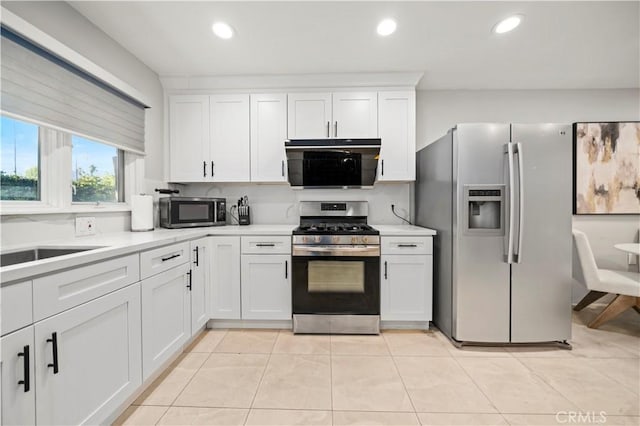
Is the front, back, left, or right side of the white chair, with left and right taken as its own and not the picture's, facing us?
right

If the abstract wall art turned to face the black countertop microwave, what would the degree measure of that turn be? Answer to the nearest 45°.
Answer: approximately 45° to its right

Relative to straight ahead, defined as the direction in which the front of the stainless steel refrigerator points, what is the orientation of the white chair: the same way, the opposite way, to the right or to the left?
to the left

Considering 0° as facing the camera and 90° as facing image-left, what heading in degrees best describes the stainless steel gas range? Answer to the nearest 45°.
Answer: approximately 0°

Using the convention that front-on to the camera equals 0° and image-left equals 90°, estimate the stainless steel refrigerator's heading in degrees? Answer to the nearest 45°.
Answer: approximately 0°

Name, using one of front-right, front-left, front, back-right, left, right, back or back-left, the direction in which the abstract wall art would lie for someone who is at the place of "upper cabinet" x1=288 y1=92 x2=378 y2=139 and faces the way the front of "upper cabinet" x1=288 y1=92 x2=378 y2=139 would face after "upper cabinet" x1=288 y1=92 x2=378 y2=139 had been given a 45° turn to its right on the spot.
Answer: back-left

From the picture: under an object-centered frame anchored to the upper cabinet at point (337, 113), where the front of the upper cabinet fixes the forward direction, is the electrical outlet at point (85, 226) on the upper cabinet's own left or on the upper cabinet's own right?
on the upper cabinet's own right
